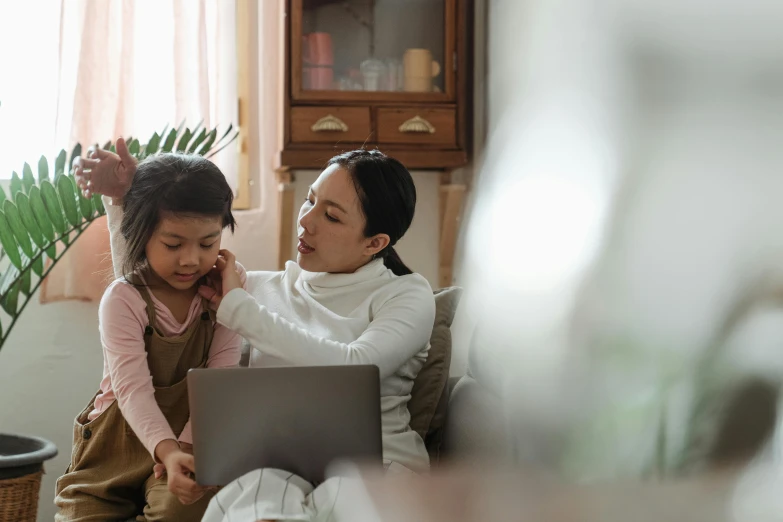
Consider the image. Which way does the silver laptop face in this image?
away from the camera

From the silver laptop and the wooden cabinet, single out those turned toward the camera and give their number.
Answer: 1

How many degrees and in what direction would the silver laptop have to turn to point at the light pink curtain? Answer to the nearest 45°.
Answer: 0° — it already faces it

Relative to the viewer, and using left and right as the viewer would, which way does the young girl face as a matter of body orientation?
facing the viewer and to the right of the viewer

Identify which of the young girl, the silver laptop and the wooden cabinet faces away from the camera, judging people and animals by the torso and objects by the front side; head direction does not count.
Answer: the silver laptop

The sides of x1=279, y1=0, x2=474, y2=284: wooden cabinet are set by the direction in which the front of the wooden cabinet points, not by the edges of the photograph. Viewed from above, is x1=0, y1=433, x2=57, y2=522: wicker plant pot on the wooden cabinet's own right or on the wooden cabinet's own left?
on the wooden cabinet's own right

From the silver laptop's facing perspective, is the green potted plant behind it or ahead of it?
ahead

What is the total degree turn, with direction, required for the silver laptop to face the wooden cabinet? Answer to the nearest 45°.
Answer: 0° — it already faces it

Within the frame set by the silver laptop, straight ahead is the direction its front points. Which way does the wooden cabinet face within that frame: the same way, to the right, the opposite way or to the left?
the opposite way

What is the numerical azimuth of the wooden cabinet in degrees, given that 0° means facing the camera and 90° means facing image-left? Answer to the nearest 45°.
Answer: approximately 0°

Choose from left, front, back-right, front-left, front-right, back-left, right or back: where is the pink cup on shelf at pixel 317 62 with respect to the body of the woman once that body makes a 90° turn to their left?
back-left

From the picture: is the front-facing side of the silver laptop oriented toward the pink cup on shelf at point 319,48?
yes

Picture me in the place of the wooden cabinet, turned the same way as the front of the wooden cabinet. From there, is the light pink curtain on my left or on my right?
on my right
